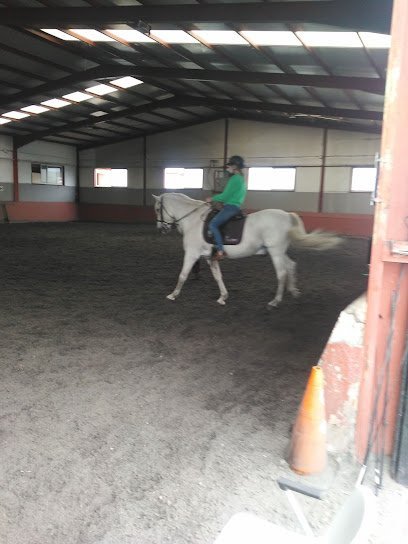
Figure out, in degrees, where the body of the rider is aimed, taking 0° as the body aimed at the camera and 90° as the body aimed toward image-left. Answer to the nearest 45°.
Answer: approximately 90°

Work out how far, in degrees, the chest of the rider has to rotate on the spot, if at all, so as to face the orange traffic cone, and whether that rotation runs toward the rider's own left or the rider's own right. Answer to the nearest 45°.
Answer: approximately 90° to the rider's own left

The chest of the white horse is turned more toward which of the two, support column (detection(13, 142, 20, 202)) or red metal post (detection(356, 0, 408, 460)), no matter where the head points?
the support column

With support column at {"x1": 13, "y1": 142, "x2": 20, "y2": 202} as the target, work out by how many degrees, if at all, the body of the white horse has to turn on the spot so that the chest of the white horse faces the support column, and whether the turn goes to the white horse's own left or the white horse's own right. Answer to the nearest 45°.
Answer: approximately 45° to the white horse's own right

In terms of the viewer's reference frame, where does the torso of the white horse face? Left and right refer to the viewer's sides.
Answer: facing to the left of the viewer
